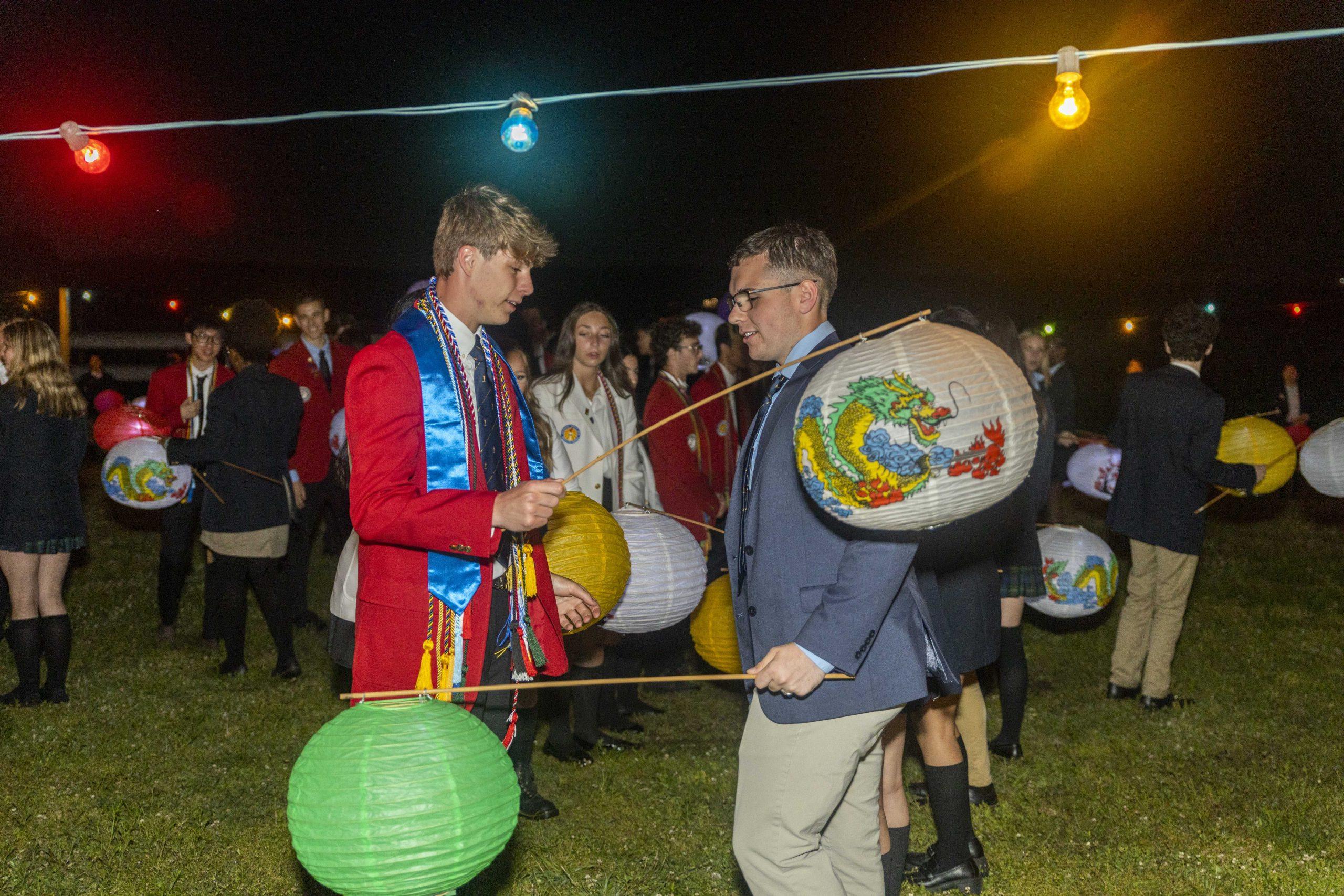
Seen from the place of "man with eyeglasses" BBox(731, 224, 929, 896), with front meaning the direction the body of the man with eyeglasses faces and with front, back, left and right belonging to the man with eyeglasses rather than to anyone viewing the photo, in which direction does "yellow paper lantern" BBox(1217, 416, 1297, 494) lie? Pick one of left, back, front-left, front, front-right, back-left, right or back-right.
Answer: back-right

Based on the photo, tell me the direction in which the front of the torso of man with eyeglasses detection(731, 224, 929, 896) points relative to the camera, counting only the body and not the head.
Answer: to the viewer's left

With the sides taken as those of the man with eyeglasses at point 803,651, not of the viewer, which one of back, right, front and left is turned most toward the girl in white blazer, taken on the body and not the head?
right

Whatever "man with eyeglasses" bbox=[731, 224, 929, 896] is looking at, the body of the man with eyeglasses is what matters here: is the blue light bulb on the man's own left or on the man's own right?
on the man's own right

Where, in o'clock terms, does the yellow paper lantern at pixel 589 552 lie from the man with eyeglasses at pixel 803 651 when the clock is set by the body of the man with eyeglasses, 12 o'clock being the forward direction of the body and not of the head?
The yellow paper lantern is roughly at 2 o'clock from the man with eyeglasses.

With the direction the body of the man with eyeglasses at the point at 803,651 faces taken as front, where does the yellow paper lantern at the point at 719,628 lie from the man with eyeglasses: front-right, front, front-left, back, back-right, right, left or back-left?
right

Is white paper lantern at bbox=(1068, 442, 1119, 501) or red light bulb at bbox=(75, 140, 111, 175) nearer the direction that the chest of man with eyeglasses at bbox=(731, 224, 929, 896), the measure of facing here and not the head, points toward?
the red light bulb

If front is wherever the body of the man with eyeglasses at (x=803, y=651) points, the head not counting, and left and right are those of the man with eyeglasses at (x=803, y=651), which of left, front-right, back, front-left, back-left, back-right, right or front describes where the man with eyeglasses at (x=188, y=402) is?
front-right

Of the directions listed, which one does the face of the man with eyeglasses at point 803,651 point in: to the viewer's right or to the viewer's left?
to the viewer's left

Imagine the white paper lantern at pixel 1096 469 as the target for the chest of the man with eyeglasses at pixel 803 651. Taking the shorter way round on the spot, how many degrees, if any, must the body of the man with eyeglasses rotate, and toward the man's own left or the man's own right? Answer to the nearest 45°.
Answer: approximately 90° to the man's own right

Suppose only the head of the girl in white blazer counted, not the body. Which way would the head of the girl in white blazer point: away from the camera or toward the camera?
toward the camera
